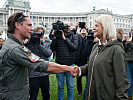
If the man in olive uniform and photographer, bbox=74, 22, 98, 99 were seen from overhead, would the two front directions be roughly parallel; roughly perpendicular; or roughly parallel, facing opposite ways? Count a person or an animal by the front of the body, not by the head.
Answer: roughly perpendicular

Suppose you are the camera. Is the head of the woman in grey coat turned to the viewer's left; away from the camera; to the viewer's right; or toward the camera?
to the viewer's left

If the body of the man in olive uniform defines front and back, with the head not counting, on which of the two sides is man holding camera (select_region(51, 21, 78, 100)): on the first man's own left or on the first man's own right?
on the first man's own left

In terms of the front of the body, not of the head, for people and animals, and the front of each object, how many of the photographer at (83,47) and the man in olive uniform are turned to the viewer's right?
1

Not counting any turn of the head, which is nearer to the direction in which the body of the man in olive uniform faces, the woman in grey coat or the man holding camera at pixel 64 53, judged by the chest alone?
the woman in grey coat

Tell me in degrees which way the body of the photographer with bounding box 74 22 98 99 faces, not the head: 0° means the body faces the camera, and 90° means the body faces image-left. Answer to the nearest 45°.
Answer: approximately 0°

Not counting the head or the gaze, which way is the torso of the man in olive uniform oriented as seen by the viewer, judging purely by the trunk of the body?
to the viewer's right

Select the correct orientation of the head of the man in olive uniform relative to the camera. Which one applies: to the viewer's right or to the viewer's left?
to the viewer's right

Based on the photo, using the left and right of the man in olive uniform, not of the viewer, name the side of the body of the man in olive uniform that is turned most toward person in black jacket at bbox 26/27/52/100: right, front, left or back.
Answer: left
